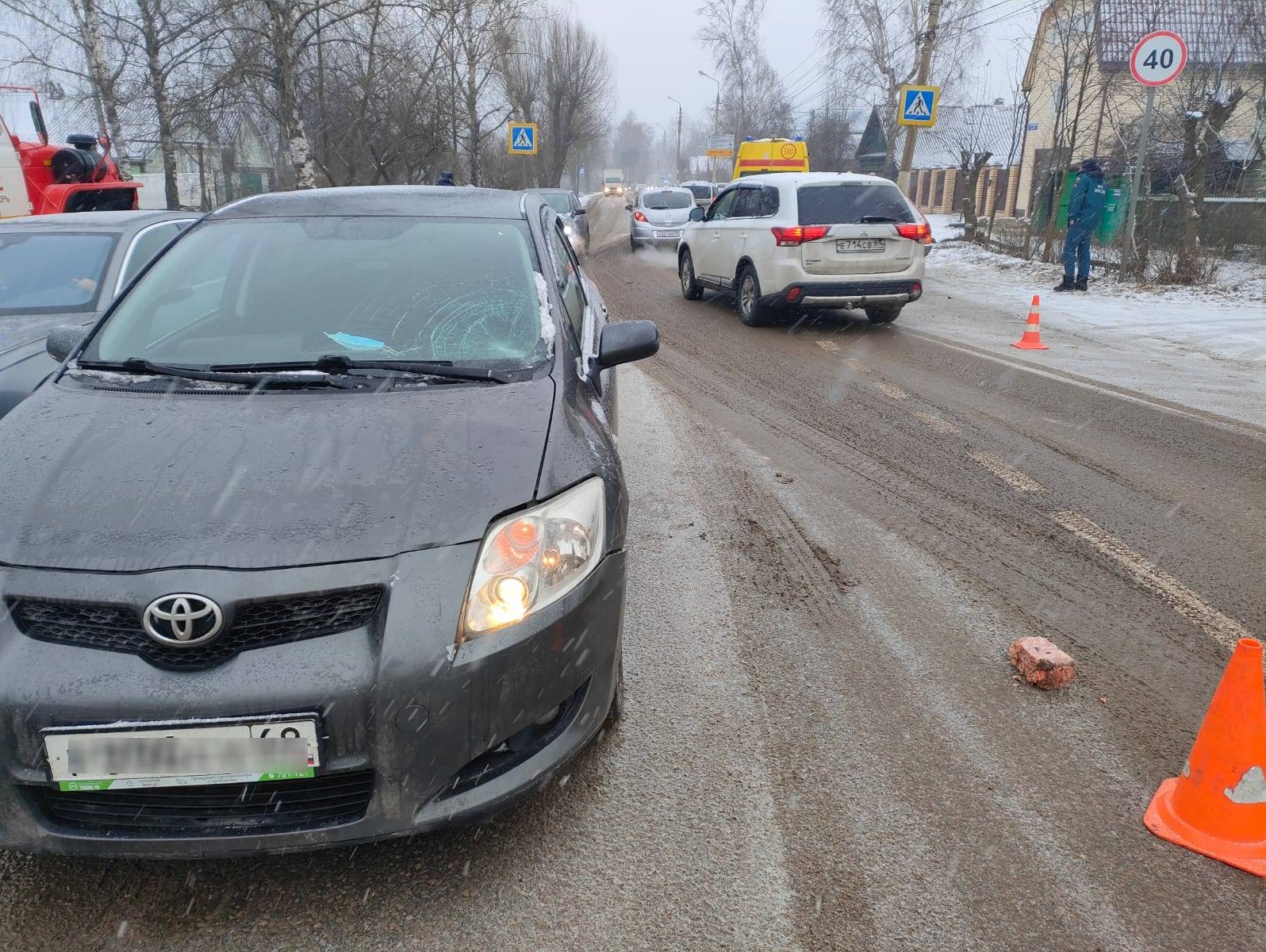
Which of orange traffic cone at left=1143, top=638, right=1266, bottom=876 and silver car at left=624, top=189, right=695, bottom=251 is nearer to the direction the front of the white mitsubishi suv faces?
the silver car

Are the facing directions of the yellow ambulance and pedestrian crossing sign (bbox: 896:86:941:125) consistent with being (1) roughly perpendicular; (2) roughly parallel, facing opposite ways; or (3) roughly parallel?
roughly parallel, facing opposite ways

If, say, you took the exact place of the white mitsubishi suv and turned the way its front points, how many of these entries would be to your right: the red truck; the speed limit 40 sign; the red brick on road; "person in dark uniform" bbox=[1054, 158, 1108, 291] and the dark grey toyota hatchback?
2

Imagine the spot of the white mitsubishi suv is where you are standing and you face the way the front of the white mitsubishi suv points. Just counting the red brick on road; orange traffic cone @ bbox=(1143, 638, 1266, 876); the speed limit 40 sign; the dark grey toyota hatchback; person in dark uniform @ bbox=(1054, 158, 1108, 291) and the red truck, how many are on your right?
2

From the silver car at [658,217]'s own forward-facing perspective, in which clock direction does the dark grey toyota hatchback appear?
The dark grey toyota hatchback is roughly at 6 o'clock from the silver car.

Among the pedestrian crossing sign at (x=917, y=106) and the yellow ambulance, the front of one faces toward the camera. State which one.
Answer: the pedestrian crossing sign

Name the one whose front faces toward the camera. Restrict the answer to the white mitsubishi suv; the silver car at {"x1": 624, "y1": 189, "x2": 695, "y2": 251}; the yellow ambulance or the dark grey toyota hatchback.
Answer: the dark grey toyota hatchback

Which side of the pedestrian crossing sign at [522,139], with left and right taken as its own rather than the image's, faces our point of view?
front

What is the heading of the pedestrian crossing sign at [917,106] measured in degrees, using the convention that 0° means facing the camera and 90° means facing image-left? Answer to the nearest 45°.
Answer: approximately 0°

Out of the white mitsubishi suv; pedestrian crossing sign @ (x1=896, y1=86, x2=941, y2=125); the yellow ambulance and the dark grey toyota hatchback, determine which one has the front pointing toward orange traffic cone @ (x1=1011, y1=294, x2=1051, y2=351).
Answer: the pedestrian crossing sign

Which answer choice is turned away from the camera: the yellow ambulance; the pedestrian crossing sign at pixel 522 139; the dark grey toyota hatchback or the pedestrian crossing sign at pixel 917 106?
the yellow ambulance

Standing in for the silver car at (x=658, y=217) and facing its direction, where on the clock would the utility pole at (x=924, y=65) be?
The utility pole is roughly at 2 o'clock from the silver car.

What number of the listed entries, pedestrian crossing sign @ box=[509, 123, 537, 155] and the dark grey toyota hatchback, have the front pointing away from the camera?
0

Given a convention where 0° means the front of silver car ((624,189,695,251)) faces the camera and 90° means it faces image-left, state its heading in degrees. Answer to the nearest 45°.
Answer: approximately 180°

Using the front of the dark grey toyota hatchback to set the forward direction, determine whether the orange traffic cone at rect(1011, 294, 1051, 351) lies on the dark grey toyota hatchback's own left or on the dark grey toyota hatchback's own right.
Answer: on the dark grey toyota hatchback's own left

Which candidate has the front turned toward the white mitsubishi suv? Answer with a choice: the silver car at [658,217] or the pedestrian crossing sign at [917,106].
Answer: the pedestrian crossing sign

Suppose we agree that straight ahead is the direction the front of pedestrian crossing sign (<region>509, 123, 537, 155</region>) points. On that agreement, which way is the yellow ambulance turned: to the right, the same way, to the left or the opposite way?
the opposite way

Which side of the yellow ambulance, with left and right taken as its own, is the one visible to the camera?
back

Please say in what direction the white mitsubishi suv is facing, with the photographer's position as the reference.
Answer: facing away from the viewer and to the left of the viewer

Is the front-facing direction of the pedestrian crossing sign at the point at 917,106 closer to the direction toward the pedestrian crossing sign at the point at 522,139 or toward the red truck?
the red truck
